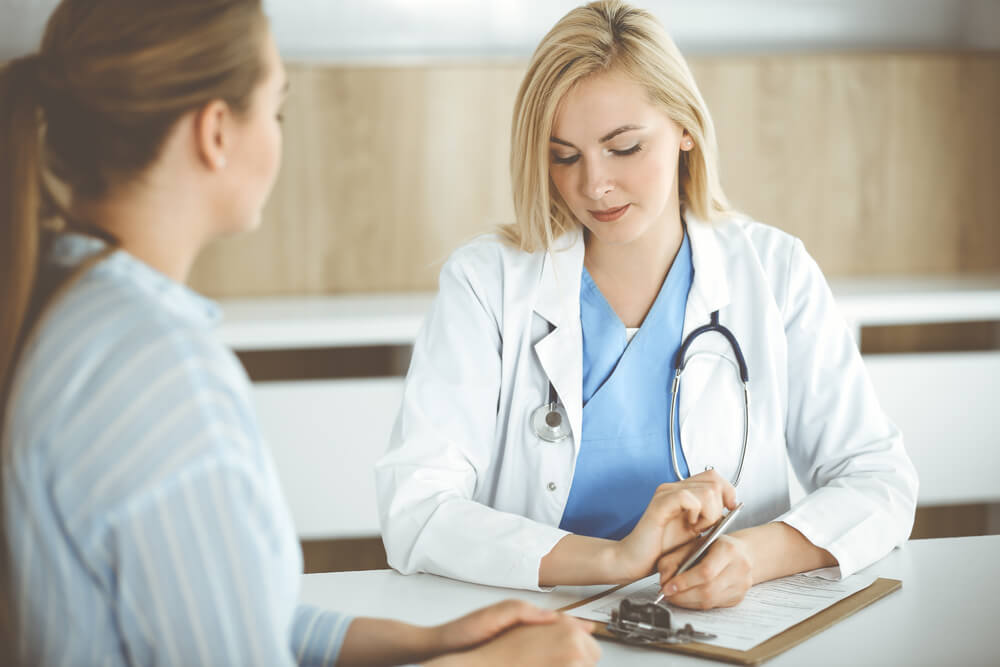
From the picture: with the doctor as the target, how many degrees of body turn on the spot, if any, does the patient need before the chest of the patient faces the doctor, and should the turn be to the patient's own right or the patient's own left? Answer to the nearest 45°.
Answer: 0° — they already face them

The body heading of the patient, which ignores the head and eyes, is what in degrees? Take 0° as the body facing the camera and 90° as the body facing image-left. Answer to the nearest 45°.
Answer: approximately 225°

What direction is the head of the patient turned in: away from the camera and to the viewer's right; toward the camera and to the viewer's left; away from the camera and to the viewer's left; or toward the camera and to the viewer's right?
away from the camera and to the viewer's right

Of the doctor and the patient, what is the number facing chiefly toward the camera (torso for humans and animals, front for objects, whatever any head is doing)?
1

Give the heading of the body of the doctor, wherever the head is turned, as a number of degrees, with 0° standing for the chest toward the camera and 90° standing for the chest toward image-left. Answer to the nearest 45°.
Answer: approximately 0°
